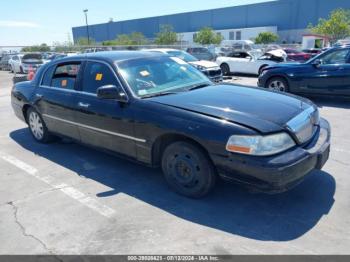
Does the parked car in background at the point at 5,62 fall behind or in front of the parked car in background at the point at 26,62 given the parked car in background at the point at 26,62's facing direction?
behind

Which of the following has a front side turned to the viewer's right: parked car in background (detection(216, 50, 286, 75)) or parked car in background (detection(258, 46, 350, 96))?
parked car in background (detection(216, 50, 286, 75))

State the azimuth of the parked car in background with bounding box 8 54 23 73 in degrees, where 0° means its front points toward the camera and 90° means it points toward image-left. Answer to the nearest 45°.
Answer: approximately 315°

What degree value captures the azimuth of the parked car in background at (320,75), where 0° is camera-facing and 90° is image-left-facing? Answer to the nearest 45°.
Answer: approximately 90°

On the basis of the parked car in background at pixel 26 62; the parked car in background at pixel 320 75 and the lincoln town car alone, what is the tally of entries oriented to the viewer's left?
1
